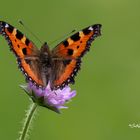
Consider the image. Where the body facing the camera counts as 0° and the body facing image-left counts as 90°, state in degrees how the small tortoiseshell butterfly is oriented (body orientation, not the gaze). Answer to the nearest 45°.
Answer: approximately 180°
